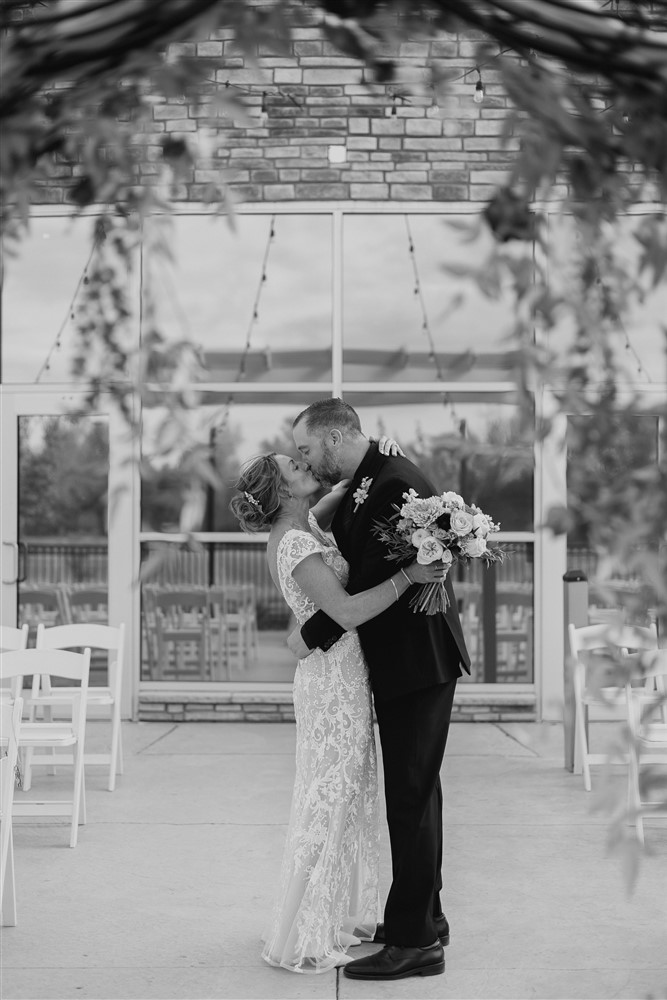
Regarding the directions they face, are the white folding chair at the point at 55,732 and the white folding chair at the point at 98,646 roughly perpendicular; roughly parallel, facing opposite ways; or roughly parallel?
roughly parallel

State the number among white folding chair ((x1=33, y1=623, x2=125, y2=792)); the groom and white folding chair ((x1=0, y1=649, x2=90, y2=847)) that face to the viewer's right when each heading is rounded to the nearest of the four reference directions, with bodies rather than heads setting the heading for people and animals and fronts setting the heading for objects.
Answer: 0

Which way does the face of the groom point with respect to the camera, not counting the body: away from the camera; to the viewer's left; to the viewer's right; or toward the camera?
to the viewer's left

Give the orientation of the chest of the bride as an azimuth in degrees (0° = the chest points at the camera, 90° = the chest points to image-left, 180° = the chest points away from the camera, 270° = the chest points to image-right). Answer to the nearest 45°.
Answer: approximately 270°

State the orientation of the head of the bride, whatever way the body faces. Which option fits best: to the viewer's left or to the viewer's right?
to the viewer's right

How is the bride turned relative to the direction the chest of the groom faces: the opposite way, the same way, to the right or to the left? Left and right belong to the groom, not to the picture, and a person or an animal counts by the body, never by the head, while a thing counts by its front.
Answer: the opposite way

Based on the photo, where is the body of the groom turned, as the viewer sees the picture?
to the viewer's left
